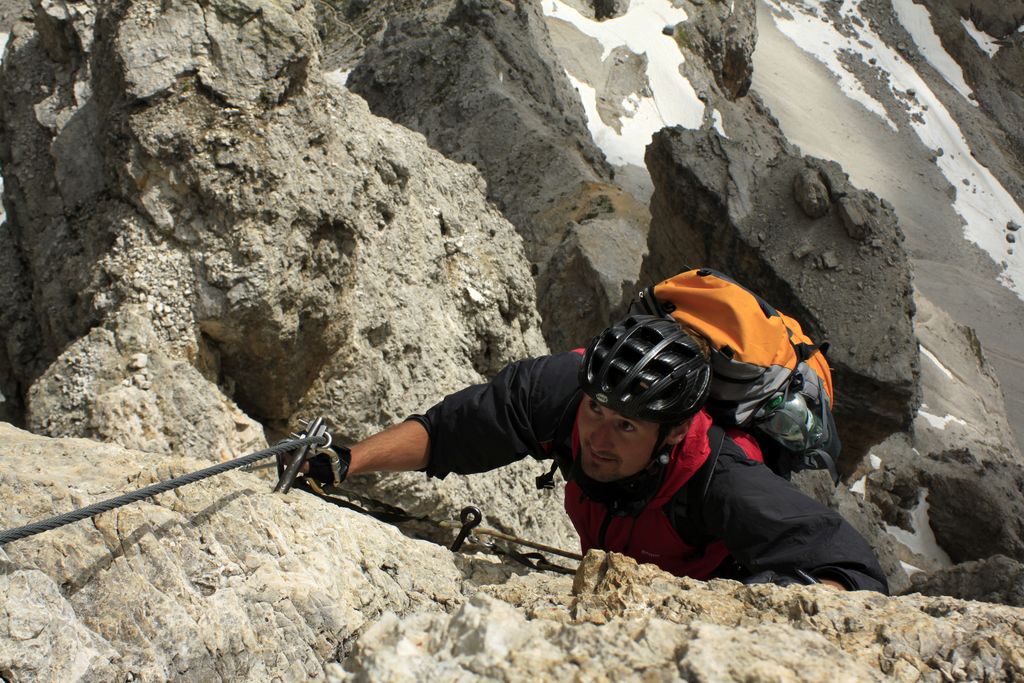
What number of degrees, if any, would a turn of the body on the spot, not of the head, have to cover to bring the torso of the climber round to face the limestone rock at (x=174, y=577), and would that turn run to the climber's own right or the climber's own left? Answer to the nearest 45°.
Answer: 0° — they already face it

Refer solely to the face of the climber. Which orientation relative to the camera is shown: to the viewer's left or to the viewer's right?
to the viewer's left

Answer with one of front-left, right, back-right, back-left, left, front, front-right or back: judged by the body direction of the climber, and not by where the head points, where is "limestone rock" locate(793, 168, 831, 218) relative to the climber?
back-right

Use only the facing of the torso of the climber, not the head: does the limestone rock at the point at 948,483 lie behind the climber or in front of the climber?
behind

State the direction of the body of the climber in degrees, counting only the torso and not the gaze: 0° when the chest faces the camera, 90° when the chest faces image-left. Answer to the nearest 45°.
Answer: approximately 45°

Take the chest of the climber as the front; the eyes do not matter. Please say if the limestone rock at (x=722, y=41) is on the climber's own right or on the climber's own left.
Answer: on the climber's own right
